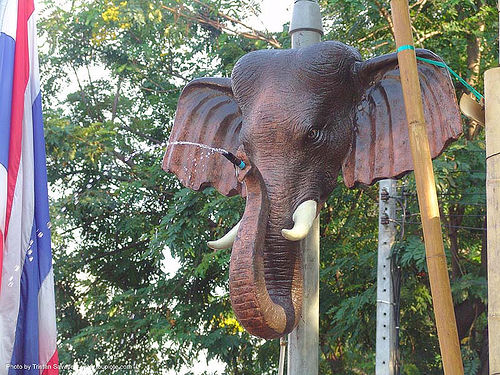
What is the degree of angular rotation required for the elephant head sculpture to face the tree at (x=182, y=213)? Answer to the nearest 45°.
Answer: approximately 135° to its right

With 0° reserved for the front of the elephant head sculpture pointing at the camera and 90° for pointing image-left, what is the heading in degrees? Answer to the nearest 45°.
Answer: approximately 45°

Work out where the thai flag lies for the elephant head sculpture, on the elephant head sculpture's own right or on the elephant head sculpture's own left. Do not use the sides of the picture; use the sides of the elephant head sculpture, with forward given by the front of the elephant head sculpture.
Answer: on the elephant head sculpture's own right

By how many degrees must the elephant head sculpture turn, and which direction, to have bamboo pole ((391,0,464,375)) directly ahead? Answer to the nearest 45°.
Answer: approximately 90° to its left

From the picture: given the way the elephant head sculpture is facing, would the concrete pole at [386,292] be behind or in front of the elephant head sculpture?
behind

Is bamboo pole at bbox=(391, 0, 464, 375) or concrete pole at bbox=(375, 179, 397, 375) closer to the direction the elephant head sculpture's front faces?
the bamboo pole

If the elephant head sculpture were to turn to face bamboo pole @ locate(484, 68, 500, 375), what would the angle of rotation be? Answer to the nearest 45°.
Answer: approximately 90° to its left
